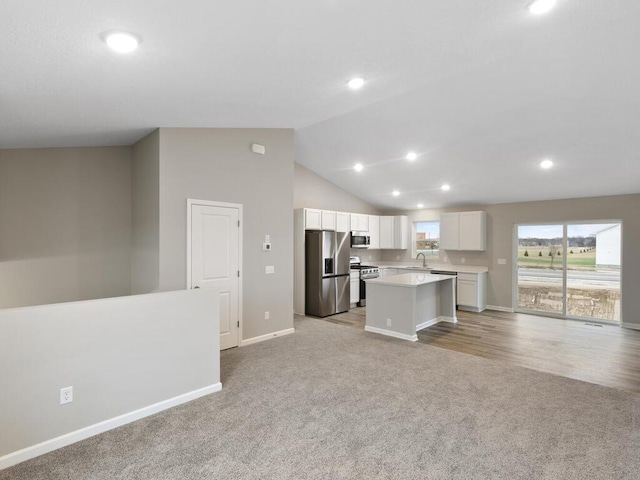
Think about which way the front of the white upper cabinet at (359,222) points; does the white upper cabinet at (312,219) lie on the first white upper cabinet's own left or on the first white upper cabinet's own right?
on the first white upper cabinet's own right

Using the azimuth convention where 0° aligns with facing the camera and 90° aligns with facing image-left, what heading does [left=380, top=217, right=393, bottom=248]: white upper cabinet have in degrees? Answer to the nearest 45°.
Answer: approximately 0°

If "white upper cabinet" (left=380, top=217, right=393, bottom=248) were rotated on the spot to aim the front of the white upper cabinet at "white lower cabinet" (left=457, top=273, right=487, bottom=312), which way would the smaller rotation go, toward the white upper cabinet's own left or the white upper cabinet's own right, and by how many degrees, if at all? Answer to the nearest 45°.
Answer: approximately 45° to the white upper cabinet's own left

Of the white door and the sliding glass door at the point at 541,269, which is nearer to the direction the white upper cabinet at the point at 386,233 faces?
the white door

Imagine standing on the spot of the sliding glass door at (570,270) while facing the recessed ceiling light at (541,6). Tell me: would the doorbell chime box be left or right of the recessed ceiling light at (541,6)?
right

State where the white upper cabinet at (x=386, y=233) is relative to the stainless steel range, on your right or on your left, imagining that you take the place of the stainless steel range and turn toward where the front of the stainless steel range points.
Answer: on your left

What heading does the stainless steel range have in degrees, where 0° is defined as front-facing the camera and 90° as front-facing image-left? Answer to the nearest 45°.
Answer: approximately 315°

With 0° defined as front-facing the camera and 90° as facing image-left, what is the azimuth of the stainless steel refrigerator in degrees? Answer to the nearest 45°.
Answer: approximately 315°
